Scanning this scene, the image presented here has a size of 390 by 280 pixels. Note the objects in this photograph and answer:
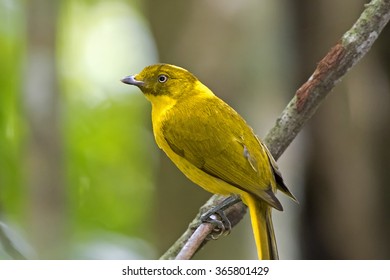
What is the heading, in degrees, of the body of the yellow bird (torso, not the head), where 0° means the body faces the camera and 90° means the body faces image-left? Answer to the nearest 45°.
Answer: approximately 90°
